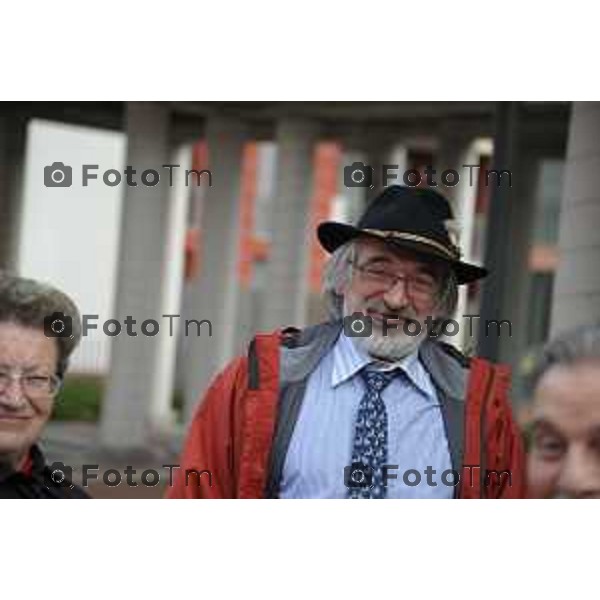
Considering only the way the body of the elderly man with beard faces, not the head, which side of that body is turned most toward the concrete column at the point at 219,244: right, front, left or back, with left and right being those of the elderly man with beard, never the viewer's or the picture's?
back

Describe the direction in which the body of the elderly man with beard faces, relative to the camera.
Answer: toward the camera

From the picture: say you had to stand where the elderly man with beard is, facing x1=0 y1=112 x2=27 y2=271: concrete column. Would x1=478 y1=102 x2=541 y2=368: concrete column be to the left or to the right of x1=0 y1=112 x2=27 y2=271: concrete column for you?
right

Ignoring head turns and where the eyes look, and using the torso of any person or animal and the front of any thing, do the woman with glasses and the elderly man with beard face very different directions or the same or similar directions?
same or similar directions

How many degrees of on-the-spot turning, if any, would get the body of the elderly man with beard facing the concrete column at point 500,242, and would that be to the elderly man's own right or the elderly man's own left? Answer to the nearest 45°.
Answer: approximately 180°

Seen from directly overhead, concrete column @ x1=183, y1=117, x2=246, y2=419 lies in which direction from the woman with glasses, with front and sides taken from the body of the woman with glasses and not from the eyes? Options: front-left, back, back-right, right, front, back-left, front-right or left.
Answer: back

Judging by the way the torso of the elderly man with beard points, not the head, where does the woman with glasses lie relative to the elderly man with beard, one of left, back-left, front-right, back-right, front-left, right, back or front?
right

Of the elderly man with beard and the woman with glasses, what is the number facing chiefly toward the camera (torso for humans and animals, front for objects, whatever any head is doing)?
2

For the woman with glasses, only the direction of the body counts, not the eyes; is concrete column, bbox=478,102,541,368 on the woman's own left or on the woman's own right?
on the woman's own left

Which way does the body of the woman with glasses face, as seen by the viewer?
toward the camera

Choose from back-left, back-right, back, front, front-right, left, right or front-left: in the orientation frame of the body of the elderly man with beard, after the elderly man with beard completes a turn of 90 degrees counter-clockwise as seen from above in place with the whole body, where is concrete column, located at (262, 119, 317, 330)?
left

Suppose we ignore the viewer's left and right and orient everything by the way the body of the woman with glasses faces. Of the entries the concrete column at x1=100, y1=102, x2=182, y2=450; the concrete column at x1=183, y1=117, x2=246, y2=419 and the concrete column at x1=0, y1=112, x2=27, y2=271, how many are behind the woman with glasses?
3

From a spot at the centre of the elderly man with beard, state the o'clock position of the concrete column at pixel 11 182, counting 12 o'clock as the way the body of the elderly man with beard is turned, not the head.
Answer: The concrete column is roughly at 5 o'clock from the elderly man with beard.
